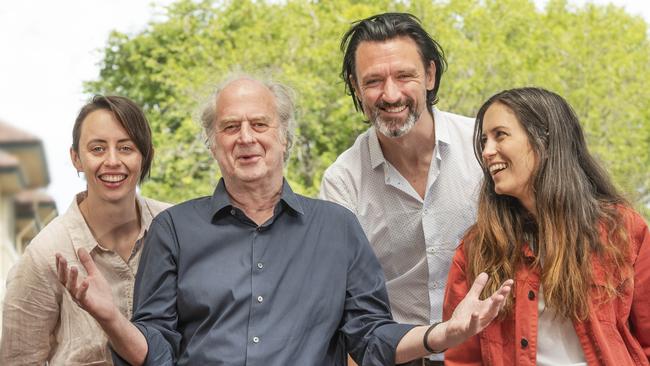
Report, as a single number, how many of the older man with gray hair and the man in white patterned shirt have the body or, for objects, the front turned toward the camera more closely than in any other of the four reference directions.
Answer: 2

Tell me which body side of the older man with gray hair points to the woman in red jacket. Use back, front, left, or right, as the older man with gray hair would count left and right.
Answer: left

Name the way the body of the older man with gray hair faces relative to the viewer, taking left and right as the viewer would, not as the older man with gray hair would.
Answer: facing the viewer

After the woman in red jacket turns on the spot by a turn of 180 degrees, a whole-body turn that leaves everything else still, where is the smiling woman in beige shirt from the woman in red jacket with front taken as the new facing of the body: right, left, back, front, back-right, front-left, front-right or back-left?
back-left

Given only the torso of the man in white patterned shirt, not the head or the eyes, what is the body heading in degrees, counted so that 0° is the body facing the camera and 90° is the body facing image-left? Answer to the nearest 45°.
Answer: approximately 0°

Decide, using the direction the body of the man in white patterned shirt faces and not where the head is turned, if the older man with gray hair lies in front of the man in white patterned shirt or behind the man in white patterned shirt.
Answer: in front

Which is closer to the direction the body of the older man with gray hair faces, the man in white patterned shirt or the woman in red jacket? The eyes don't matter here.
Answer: the woman in red jacket

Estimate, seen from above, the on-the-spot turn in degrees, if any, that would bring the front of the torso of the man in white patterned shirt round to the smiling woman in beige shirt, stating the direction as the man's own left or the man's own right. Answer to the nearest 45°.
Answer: approximately 90° to the man's own right

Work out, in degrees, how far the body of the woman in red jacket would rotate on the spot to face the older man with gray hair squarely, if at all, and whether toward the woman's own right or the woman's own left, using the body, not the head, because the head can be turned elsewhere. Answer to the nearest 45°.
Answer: approximately 45° to the woman's own right

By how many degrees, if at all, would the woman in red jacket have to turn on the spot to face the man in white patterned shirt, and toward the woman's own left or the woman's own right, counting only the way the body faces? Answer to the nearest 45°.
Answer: approximately 90° to the woman's own right
